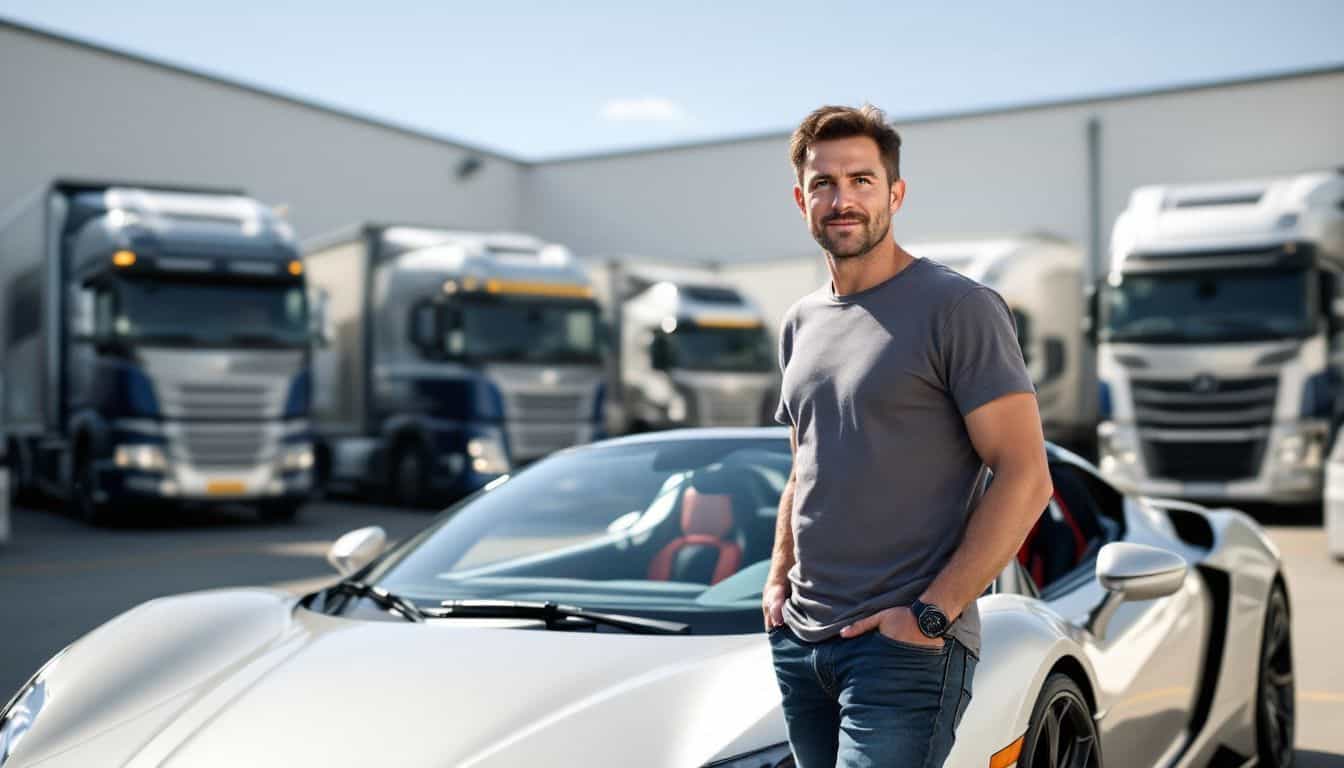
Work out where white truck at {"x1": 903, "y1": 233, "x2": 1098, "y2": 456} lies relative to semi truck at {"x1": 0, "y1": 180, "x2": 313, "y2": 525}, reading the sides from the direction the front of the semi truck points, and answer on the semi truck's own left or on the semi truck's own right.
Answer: on the semi truck's own left

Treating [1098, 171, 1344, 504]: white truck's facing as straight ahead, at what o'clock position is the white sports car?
The white sports car is roughly at 12 o'clock from the white truck.

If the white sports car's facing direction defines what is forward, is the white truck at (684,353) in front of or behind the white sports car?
behind

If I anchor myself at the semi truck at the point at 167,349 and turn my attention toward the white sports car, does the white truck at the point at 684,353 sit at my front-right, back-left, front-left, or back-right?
back-left

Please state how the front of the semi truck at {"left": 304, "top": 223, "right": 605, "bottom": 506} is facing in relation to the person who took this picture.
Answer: facing the viewer and to the right of the viewer

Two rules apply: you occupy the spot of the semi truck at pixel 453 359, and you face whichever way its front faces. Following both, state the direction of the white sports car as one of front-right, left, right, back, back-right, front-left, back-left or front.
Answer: front-right

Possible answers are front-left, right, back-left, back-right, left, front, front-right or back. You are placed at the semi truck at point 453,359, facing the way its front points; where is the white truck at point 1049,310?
front-left

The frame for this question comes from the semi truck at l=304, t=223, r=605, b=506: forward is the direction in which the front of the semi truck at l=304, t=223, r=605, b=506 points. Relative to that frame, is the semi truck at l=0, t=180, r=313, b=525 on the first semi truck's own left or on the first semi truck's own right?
on the first semi truck's own right

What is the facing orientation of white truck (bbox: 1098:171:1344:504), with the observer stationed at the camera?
facing the viewer

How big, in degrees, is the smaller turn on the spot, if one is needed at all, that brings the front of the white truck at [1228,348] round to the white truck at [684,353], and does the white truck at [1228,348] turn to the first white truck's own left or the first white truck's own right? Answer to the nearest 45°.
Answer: approximately 135° to the first white truck's own right

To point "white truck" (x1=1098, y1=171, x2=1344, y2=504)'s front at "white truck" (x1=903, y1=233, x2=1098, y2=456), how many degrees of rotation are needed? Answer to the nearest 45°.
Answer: approximately 135° to its right

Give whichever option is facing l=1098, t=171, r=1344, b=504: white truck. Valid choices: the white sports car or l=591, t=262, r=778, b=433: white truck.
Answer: l=591, t=262, r=778, b=433: white truck

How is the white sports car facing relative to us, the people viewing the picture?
facing the viewer and to the left of the viewer

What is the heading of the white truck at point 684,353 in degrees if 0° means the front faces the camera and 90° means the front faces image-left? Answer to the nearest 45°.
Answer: approximately 315°

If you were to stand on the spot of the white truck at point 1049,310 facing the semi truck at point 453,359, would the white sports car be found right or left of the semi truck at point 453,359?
left

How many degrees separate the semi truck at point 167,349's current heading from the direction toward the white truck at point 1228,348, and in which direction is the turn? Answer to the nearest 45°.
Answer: approximately 45° to its left

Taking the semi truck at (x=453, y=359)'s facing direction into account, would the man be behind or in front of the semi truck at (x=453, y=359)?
in front

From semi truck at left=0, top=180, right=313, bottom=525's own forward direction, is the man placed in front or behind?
in front
